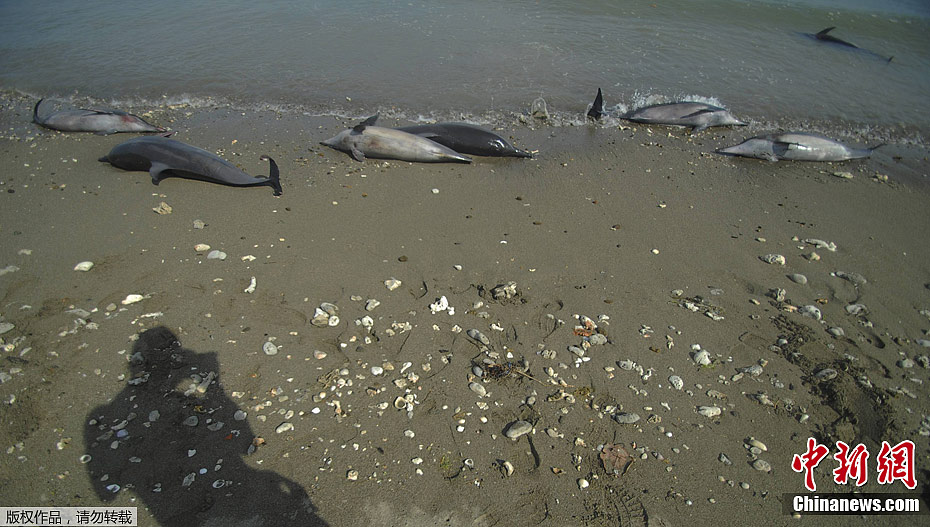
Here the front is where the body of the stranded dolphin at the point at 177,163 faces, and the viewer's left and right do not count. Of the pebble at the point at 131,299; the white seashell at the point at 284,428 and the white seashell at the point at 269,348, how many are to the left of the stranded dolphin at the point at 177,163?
3

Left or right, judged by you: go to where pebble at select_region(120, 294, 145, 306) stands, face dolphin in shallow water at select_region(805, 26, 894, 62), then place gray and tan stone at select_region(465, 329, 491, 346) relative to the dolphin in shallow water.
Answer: right

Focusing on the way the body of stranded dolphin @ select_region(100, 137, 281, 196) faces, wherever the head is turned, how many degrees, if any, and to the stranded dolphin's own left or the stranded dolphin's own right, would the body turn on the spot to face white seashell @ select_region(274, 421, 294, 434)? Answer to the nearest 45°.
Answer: approximately 90° to the stranded dolphin's own left

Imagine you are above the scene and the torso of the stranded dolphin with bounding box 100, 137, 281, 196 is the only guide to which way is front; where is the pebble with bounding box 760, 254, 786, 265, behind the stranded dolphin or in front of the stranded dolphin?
behind

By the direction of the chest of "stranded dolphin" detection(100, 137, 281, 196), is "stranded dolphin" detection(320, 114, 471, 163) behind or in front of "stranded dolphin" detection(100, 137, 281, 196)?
behind

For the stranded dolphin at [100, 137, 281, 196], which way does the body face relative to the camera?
to the viewer's left

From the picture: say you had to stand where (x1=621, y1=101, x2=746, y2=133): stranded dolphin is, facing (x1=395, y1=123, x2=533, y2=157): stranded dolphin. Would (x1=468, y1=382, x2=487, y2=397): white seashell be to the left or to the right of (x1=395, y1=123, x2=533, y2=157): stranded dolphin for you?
left

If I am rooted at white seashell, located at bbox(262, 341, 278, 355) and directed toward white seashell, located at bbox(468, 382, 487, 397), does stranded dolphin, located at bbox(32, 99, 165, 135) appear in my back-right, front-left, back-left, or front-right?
back-left

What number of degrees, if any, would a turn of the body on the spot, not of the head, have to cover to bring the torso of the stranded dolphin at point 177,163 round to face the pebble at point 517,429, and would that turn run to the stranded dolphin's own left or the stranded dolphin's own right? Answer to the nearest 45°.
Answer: approximately 90° to the stranded dolphin's own left

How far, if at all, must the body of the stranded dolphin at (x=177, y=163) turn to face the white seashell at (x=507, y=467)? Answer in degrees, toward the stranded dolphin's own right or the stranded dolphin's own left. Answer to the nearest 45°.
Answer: approximately 90° to the stranded dolphin's own left

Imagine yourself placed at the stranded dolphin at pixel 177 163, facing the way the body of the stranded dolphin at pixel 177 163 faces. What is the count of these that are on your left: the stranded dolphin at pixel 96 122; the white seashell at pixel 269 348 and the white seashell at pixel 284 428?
2

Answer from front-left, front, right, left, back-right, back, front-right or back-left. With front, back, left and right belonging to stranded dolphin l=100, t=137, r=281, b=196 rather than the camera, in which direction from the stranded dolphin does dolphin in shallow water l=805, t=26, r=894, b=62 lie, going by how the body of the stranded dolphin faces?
back
